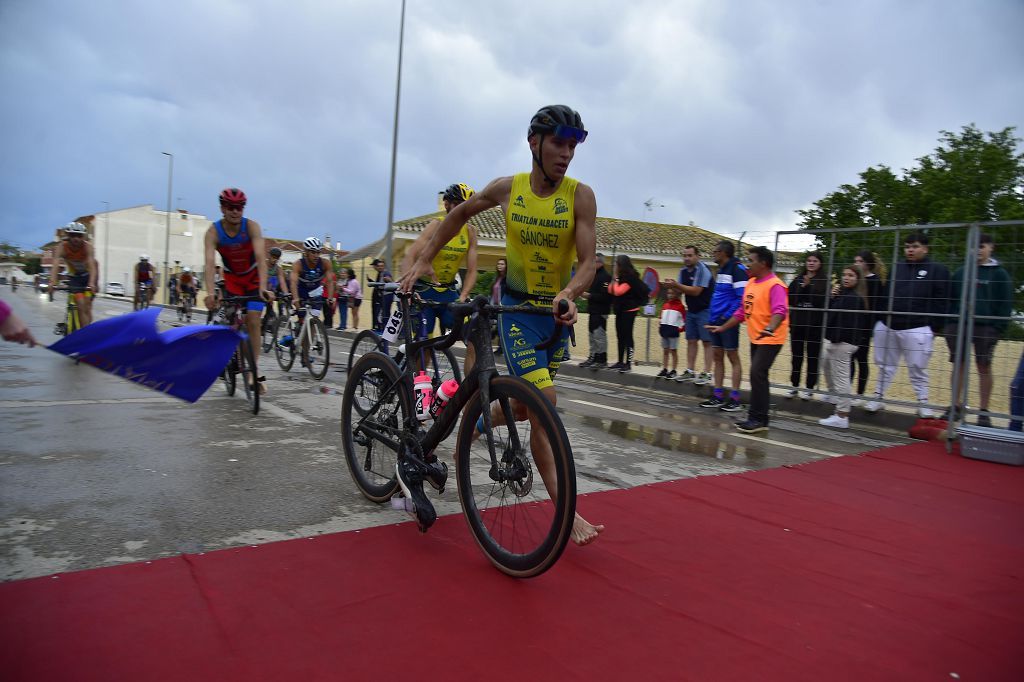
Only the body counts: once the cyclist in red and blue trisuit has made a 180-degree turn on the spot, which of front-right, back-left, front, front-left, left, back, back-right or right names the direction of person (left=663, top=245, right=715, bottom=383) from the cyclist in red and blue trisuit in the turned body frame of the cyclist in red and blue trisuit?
right

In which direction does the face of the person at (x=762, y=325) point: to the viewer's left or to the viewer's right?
to the viewer's left

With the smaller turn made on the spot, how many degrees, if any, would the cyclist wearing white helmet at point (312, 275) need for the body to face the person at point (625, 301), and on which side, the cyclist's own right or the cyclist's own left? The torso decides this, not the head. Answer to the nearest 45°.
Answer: approximately 90° to the cyclist's own left

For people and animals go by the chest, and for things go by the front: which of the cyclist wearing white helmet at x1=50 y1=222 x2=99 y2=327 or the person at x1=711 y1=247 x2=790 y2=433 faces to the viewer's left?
the person

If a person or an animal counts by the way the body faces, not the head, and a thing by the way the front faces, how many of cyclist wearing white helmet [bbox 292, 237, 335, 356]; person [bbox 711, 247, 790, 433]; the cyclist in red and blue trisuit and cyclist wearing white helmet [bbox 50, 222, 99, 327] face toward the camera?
3

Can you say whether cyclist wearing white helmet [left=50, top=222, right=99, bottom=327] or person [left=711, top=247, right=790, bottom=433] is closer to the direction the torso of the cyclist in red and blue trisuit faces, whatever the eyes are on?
the person

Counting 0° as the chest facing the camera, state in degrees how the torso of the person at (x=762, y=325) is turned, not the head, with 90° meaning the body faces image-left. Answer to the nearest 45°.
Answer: approximately 90°
